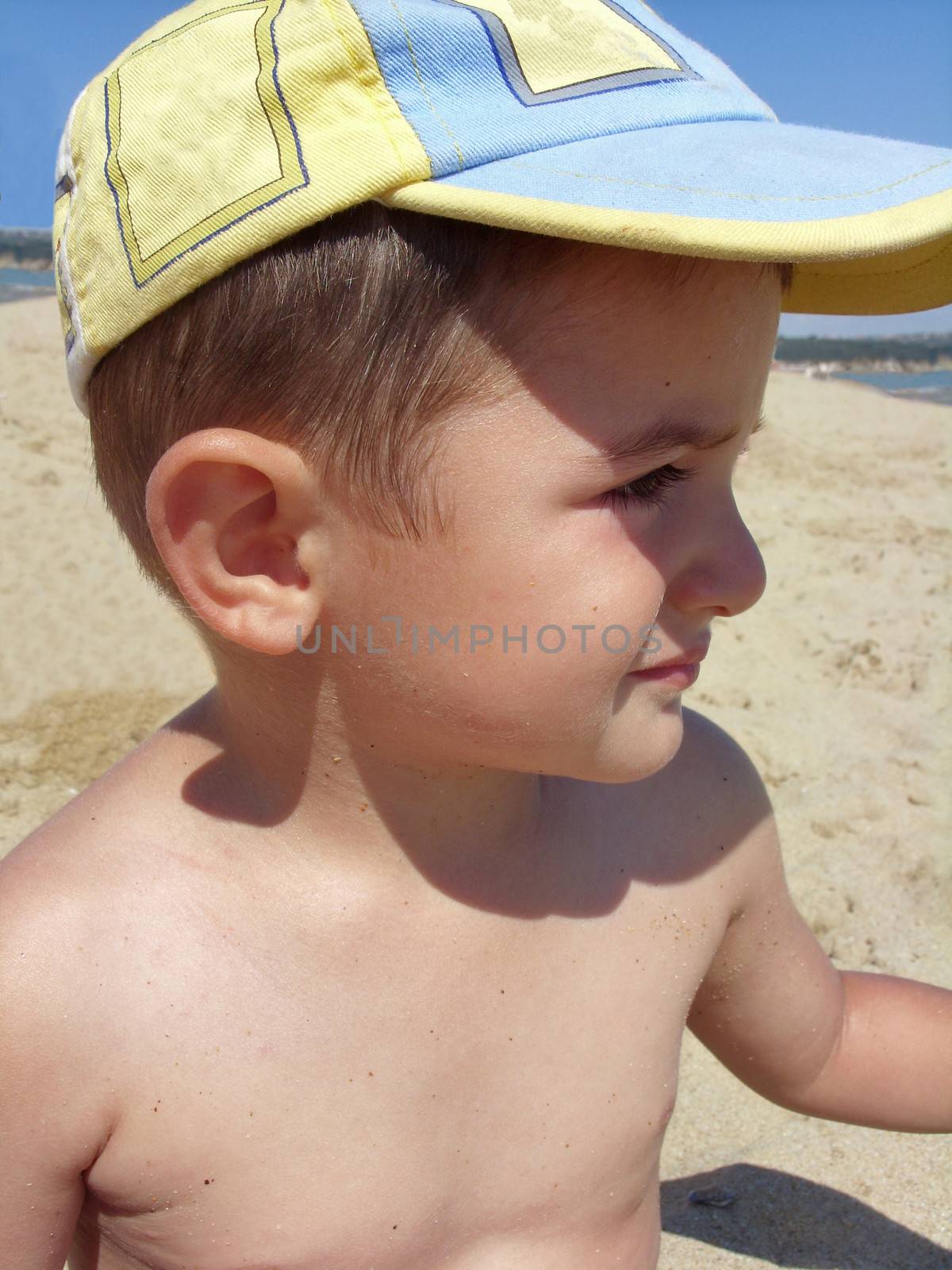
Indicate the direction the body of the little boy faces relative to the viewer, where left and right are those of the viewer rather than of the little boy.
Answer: facing the viewer and to the right of the viewer

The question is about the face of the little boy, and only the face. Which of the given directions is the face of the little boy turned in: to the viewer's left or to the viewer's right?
to the viewer's right
